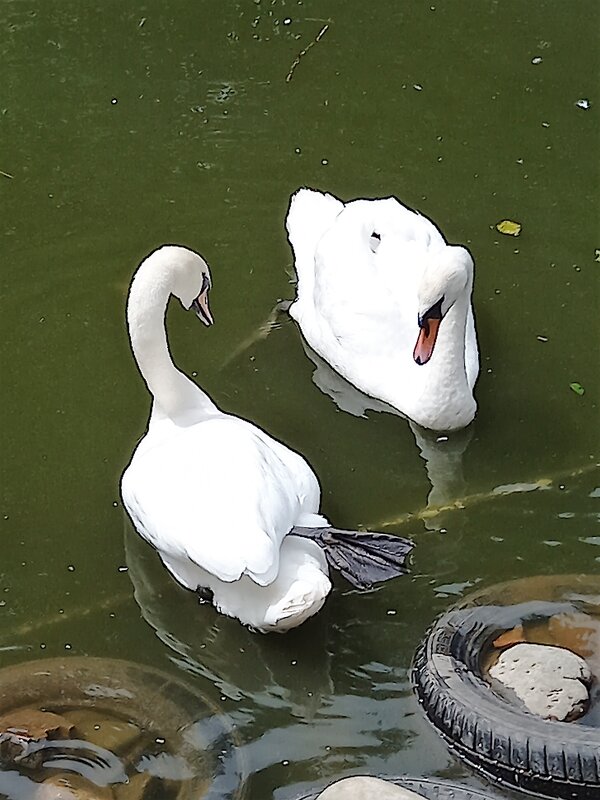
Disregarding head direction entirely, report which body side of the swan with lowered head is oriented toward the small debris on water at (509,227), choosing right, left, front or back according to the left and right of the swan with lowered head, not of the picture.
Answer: left

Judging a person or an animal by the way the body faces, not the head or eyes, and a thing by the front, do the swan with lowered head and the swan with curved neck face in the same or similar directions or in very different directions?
very different directions

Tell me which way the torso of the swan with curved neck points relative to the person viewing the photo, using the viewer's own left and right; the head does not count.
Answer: facing away from the viewer and to the left of the viewer

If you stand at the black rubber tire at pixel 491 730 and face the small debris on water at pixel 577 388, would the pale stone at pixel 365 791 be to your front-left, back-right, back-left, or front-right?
back-left

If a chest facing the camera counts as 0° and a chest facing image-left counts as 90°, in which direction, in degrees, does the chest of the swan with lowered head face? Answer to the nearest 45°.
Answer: approximately 315°

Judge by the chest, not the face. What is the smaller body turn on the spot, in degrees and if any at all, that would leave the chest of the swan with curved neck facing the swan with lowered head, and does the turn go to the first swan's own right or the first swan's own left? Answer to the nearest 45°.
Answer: approximately 90° to the first swan's own right

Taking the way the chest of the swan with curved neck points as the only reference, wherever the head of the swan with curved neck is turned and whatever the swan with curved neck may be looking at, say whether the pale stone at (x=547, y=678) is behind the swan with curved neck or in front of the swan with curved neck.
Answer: behind

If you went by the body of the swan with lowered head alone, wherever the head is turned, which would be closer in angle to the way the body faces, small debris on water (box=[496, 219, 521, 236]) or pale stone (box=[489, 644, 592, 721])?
the pale stone

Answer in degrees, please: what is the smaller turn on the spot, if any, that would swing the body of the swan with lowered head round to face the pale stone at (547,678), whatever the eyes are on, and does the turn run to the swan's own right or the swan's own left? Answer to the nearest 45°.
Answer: approximately 45° to the swan's own right

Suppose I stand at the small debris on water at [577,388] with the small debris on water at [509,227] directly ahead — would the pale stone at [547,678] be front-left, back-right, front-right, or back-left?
back-left

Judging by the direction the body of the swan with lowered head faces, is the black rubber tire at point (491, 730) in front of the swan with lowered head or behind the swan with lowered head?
in front

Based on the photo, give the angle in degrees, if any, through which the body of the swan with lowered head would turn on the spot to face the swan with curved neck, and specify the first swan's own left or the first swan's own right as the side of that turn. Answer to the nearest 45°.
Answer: approximately 90° to the first swan's own right
